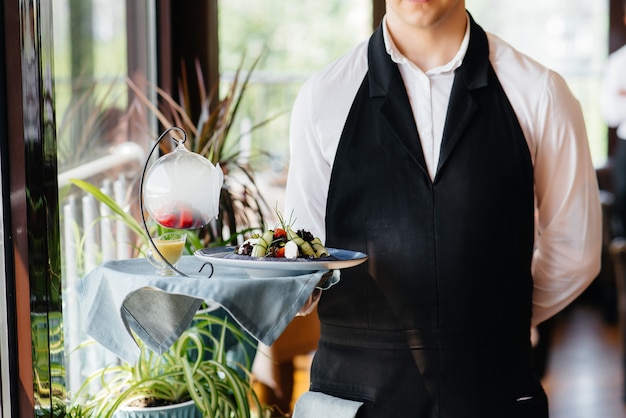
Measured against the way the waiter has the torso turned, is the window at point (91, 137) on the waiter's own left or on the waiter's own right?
on the waiter's own right

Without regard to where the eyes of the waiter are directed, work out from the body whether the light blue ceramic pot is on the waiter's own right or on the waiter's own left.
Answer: on the waiter's own right

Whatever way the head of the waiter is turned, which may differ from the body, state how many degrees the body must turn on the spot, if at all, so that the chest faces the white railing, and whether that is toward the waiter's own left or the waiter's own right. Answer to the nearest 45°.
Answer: approximately 135° to the waiter's own right

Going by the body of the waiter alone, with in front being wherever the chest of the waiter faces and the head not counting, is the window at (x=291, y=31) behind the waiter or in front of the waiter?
behind

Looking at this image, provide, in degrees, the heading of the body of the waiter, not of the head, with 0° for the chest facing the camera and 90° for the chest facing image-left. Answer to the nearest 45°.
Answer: approximately 0°

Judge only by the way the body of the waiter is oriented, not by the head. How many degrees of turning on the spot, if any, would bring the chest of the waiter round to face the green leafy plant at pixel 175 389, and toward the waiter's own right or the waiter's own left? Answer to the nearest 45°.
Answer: approximately 135° to the waiter's own right
